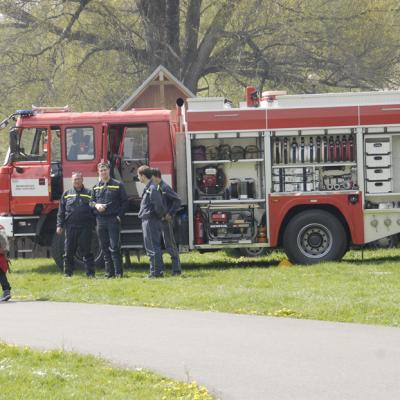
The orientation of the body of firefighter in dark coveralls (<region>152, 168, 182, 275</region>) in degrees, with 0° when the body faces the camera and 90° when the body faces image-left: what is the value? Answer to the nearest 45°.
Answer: approximately 90°

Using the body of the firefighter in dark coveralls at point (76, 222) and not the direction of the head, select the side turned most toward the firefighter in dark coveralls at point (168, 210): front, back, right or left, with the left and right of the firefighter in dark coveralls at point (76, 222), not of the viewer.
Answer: left

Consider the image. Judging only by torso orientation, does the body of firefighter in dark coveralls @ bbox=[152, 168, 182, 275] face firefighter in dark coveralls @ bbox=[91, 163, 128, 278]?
yes

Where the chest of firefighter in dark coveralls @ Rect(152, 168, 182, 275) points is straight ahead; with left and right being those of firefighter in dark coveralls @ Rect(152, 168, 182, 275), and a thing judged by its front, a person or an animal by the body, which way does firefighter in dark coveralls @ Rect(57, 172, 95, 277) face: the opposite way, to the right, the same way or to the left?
to the left

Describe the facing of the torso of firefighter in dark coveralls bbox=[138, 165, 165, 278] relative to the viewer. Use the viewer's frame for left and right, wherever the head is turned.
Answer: facing to the left of the viewer

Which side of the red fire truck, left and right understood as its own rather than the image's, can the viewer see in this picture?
left

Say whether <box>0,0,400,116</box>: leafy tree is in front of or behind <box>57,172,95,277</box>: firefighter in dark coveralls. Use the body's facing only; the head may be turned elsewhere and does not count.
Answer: behind

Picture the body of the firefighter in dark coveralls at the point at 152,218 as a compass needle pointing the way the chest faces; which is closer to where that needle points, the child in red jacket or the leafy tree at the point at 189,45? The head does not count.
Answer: the child in red jacket
